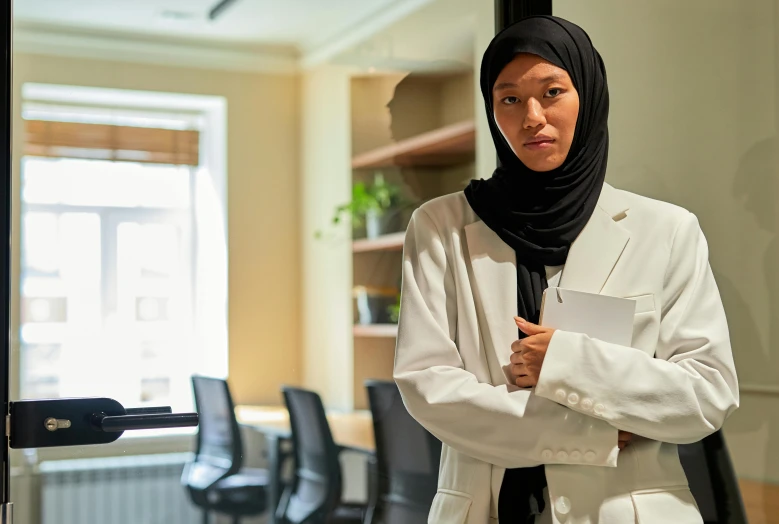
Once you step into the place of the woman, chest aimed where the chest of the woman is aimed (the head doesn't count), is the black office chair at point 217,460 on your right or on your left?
on your right

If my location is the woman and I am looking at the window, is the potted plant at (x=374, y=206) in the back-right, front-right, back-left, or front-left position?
front-right

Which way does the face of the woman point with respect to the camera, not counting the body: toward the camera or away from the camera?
toward the camera

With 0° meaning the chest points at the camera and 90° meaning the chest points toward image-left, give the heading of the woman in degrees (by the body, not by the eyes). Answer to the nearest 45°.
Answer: approximately 0°

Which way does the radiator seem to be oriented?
toward the camera

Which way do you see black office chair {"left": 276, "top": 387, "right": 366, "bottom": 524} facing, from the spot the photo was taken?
facing away from the viewer and to the right of the viewer

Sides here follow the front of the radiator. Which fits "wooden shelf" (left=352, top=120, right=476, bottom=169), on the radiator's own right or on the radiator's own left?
on the radiator's own left

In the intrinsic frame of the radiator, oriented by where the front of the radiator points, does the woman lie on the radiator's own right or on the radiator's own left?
on the radiator's own left

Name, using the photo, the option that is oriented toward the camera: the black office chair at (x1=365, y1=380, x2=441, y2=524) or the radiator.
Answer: the radiator

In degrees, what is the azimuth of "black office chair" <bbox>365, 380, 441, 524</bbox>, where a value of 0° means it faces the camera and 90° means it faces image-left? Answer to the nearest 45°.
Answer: approximately 225°

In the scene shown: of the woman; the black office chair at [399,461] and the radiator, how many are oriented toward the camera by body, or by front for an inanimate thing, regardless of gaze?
2
